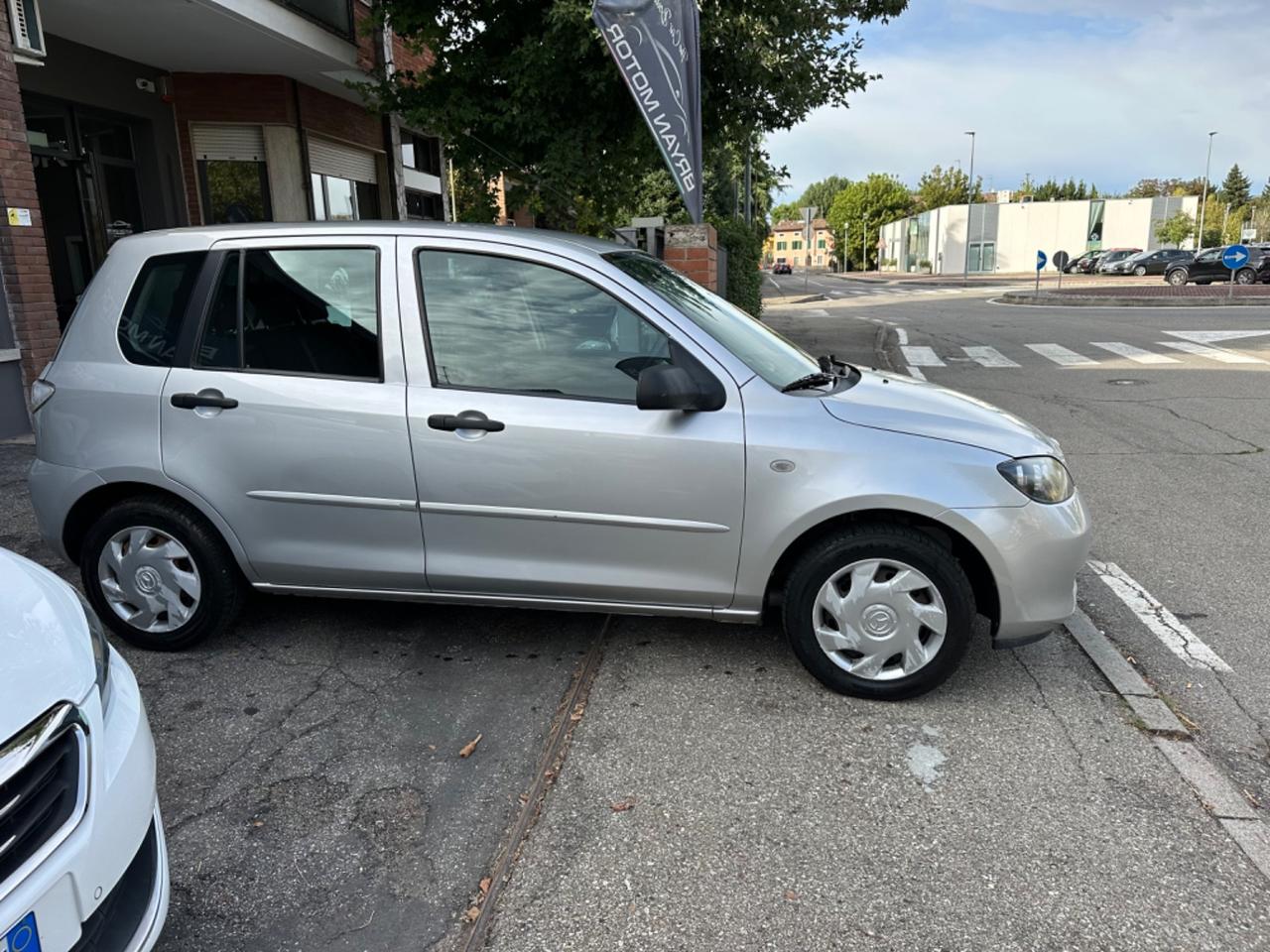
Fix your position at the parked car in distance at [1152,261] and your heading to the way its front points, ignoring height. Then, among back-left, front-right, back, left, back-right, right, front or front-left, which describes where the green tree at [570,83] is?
front-left

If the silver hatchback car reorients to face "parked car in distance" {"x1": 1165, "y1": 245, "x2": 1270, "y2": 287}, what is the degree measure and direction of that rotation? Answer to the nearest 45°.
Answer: approximately 45° to its left

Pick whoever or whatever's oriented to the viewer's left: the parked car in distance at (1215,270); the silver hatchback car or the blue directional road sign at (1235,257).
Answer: the parked car in distance

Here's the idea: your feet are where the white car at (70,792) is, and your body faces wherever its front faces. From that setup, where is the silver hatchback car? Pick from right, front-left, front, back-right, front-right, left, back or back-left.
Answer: left

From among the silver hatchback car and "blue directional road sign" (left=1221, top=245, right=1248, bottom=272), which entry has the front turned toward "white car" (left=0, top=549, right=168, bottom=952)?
the blue directional road sign

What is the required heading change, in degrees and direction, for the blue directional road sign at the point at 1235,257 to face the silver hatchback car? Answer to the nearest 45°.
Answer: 0° — it already faces it

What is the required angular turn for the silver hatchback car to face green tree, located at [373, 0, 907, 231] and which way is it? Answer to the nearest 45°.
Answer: approximately 90° to its left

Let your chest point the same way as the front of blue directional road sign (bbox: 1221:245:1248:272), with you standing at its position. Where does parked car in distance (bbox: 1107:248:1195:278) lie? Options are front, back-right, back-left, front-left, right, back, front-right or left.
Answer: back

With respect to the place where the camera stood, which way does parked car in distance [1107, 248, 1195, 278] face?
facing the viewer and to the left of the viewer

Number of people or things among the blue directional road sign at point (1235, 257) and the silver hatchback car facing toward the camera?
1

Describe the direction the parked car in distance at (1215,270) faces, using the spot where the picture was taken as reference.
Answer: facing to the left of the viewer

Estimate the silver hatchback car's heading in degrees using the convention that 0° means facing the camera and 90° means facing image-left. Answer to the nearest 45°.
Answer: approximately 270°

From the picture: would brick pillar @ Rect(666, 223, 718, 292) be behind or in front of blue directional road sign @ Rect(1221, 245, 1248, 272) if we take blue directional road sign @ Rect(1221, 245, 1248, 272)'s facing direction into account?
in front

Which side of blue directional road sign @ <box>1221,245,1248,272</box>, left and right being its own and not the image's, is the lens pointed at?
front

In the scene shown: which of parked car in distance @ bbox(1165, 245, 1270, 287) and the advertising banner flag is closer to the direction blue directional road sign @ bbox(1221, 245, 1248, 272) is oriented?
the advertising banner flag

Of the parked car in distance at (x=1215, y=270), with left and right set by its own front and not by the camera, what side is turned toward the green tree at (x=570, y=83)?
left
